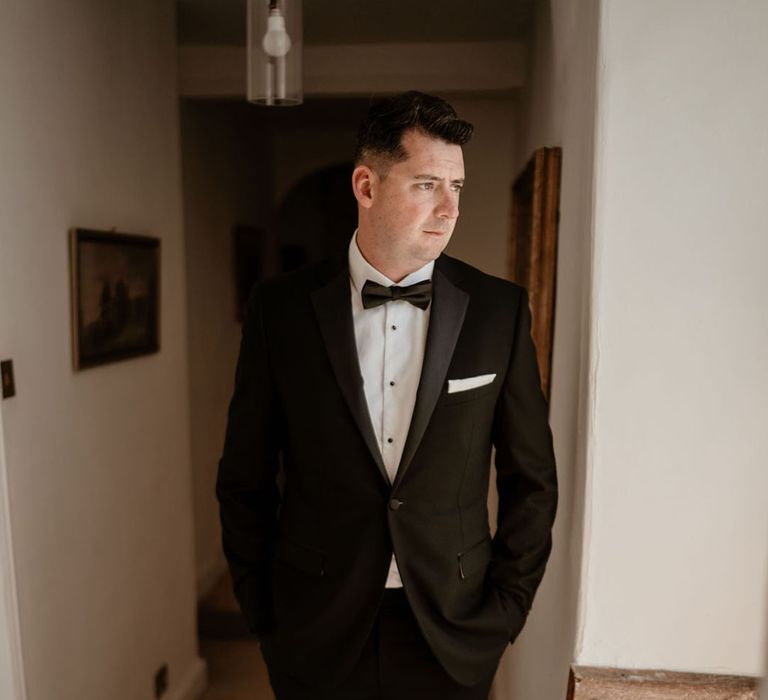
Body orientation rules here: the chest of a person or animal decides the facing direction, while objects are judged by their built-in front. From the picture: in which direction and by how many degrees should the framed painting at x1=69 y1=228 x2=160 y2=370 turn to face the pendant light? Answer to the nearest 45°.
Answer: approximately 45° to its right

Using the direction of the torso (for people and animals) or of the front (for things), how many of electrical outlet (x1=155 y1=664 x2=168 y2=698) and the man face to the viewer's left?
0

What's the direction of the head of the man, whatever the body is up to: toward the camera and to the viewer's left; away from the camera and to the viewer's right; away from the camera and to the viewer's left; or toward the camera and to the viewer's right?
toward the camera and to the viewer's right

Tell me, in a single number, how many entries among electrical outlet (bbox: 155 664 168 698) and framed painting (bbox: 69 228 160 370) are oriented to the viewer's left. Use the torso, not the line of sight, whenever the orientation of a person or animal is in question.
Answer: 0

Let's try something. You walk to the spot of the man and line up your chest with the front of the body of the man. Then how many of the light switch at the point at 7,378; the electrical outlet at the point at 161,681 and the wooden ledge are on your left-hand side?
1

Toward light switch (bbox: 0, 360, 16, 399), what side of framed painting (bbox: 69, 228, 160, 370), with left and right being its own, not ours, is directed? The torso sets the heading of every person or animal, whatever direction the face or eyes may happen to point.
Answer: right

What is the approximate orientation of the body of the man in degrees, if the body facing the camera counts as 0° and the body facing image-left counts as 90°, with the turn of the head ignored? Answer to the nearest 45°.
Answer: approximately 0°

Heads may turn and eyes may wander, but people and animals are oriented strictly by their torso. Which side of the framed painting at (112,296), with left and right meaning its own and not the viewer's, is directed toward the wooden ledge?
front

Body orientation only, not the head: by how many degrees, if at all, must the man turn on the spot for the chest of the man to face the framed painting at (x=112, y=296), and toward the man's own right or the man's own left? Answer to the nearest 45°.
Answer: approximately 135° to the man's own right

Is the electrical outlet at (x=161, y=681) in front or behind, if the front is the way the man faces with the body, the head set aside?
behind

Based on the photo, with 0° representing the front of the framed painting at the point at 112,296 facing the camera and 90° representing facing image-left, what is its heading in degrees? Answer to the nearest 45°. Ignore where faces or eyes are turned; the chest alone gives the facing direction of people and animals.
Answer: approximately 315°

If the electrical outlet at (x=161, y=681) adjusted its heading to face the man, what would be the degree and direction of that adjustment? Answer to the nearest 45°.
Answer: approximately 45° to its right
